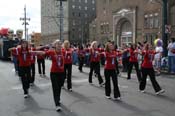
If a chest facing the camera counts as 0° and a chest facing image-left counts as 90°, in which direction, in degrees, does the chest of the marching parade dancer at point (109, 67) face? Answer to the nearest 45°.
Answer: approximately 315°
